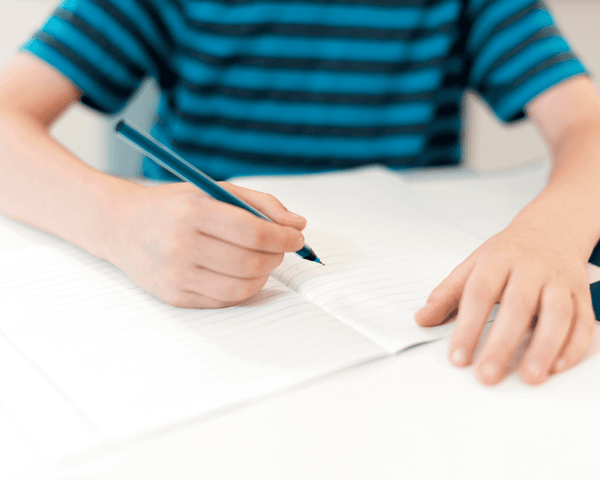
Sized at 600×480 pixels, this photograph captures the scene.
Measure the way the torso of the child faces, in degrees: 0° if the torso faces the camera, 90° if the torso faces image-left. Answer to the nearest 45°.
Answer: approximately 0°
